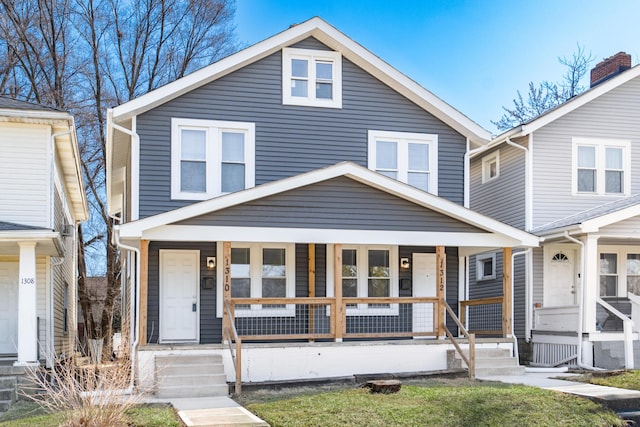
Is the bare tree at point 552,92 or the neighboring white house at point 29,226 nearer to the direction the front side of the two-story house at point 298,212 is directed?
the neighboring white house

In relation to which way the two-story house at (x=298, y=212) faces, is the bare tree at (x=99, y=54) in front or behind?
behind

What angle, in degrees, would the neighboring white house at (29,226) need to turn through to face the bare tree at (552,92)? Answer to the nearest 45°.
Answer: approximately 135° to its left

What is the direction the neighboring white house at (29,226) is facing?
toward the camera

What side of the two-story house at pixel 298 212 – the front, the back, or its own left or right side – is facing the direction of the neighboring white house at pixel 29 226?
right

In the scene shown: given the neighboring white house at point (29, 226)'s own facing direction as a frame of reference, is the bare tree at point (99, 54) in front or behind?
behind

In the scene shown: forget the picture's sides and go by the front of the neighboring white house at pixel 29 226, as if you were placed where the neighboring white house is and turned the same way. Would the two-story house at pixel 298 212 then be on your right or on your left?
on your left

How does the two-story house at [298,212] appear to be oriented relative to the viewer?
toward the camera

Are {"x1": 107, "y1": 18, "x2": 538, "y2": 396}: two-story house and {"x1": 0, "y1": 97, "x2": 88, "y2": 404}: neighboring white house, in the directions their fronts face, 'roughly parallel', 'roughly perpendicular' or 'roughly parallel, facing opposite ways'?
roughly parallel

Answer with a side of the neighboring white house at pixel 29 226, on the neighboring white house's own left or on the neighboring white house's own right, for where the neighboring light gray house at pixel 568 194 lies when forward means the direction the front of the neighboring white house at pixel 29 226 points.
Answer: on the neighboring white house's own left
